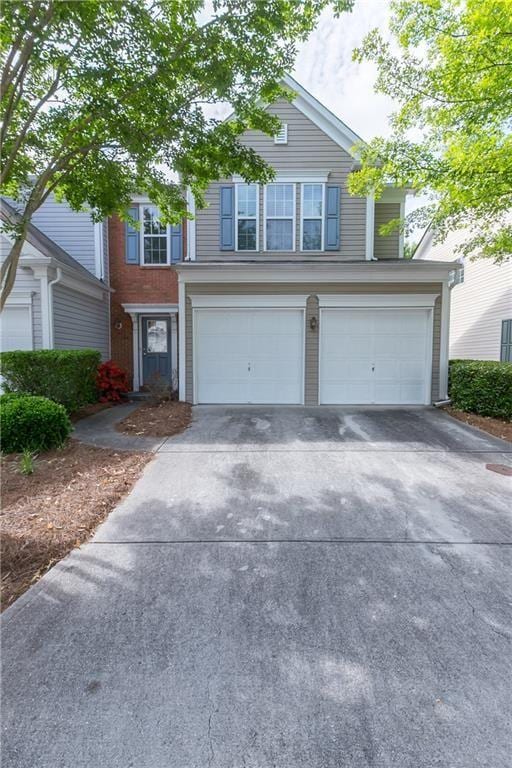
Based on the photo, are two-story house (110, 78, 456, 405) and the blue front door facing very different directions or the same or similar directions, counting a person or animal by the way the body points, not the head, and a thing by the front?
same or similar directions

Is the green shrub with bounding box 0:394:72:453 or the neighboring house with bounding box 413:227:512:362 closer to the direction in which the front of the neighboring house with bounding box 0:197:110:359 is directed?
the green shrub

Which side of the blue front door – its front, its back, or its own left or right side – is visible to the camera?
front

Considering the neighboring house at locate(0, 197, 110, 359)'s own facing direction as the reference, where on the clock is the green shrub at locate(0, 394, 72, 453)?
The green shrub is roughly at 12 o'clock from the neighboring house.

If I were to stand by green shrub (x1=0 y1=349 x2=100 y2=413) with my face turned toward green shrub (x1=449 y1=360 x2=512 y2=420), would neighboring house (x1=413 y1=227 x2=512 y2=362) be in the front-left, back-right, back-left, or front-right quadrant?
front-left

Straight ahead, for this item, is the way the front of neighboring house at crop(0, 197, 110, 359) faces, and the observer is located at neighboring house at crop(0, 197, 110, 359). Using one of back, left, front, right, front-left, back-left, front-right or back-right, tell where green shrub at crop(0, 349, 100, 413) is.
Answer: front

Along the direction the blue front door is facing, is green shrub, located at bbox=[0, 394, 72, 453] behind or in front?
in front

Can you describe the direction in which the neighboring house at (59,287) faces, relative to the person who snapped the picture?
facing the viewer

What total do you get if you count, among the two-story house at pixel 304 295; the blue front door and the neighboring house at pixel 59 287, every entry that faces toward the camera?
3

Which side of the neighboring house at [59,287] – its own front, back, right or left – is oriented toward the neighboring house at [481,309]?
left

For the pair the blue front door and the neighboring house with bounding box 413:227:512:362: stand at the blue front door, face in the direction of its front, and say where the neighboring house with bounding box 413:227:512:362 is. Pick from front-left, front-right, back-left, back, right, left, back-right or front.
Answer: left

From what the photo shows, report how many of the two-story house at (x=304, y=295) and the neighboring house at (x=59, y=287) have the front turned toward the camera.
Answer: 2

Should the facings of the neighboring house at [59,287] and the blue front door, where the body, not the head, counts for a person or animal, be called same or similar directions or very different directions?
same or similar directions
